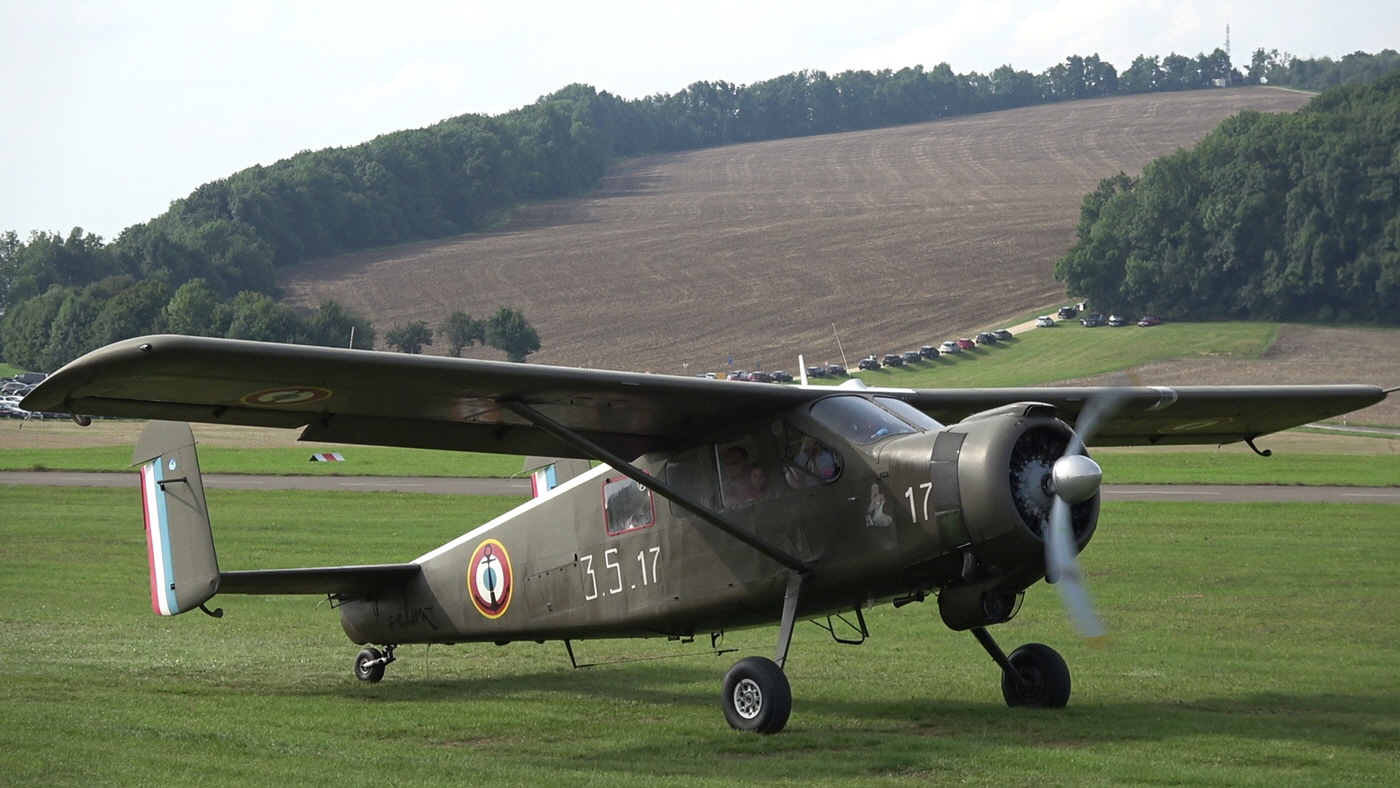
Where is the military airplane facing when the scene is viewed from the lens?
facing the viewer and to the right of the viewer
